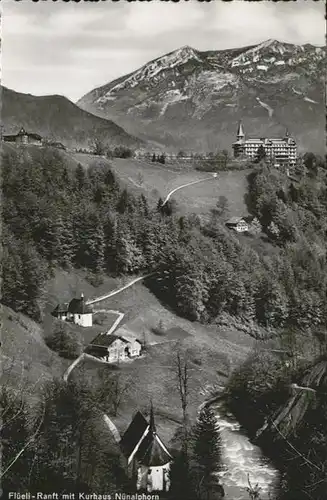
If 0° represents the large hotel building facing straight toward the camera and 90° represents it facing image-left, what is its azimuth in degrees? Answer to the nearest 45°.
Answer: approximately 0°

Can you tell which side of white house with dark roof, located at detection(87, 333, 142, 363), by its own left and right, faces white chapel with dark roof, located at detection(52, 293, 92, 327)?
back

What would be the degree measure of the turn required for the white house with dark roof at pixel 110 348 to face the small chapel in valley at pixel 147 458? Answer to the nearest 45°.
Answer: approximately 45° to its right

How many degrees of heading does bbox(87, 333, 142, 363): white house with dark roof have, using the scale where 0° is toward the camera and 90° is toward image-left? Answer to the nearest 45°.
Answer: approximately 315°

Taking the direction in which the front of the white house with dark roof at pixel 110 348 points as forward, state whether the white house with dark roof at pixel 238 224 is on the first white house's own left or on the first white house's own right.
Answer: on the first white house's own left

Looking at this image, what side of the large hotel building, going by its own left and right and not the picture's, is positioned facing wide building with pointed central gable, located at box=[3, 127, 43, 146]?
right
